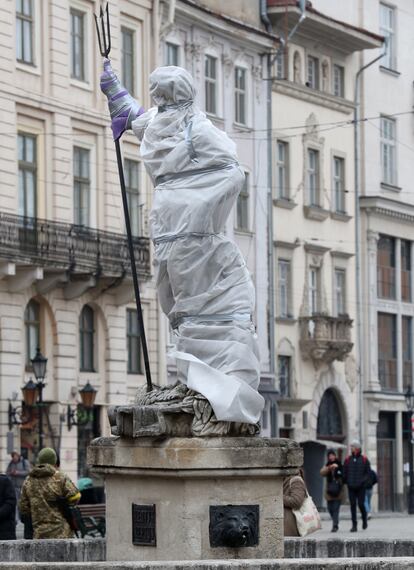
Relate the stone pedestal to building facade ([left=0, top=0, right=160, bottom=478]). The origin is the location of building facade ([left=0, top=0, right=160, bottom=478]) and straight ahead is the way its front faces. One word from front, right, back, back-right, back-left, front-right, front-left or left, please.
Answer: front-right

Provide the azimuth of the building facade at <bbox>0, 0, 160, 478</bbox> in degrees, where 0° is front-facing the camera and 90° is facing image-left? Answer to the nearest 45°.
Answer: approximately 315°

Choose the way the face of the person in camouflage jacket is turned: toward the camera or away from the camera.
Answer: away from the camera

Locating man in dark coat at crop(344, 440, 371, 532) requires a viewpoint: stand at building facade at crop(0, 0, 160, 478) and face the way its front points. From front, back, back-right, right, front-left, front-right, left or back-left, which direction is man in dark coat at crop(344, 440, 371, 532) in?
front

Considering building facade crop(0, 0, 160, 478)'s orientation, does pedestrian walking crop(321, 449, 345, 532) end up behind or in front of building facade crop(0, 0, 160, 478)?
in front

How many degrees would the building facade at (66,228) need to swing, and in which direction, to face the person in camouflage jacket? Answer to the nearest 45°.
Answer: approximately 45° to its right

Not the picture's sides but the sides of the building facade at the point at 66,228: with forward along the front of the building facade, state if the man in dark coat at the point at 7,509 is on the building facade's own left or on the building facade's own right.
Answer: on the building facade's own right

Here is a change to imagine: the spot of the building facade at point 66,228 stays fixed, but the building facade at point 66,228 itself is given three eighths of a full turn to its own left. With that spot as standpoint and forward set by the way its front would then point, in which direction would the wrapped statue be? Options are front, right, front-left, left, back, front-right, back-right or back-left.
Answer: back
